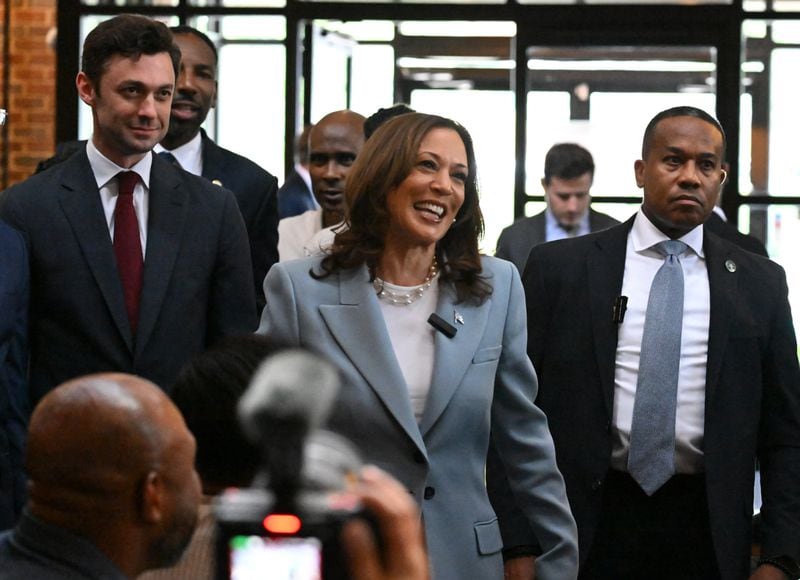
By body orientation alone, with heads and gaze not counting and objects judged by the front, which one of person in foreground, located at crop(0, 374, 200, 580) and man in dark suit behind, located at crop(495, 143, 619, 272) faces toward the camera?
the man in dark suit behind

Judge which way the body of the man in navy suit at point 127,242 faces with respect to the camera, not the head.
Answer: toward the camera

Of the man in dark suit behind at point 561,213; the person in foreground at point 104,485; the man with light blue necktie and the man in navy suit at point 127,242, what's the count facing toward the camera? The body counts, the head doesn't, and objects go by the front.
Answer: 3

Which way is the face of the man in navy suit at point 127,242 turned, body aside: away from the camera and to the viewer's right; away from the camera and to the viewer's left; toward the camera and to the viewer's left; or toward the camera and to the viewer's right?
toward the camera and to the viewer's right

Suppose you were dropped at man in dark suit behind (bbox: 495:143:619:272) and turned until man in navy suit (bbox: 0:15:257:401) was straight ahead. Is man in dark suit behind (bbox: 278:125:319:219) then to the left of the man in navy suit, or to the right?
right

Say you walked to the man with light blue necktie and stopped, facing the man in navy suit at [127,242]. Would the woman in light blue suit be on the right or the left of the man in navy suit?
left

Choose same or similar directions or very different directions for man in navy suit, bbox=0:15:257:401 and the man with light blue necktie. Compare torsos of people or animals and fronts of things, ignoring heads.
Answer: same or similar directions

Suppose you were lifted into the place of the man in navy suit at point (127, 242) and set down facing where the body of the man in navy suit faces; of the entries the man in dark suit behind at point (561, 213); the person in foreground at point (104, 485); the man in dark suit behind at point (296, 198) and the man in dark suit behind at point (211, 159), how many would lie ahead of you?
1

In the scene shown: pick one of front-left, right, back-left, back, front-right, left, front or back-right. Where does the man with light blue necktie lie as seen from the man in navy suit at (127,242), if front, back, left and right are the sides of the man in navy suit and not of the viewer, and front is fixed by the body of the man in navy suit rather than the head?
left

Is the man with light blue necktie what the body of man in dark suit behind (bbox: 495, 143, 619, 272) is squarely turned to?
yes

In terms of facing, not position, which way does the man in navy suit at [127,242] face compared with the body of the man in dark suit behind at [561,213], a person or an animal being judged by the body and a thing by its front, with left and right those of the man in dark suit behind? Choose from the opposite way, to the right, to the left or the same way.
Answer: the same way

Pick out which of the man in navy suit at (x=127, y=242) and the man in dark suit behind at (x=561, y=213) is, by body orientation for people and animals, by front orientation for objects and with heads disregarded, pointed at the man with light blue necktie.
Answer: the man in dark suit behind

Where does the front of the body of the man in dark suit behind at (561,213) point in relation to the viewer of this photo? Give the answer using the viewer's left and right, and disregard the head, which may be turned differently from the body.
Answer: facing the viewer

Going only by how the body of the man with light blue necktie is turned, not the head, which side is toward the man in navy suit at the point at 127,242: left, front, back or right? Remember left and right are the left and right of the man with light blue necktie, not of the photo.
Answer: right

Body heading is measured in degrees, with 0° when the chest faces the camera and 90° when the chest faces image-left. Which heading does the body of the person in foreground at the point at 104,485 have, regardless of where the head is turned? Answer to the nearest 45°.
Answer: approximately 225°

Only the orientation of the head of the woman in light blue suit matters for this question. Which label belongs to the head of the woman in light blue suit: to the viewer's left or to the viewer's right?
to the viewer's right

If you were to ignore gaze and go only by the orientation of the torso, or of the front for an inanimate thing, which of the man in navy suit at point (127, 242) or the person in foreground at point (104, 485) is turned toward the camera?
the man in navy suit
